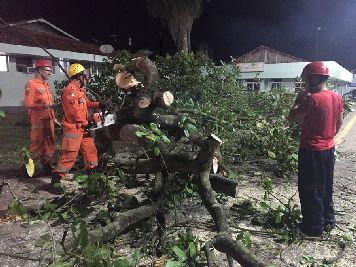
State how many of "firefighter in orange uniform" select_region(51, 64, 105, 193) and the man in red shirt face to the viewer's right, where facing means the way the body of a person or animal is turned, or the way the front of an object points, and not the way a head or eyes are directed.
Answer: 1

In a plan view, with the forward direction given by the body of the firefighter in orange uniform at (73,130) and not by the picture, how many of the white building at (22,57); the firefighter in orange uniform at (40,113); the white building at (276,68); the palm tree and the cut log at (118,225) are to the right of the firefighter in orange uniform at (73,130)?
1

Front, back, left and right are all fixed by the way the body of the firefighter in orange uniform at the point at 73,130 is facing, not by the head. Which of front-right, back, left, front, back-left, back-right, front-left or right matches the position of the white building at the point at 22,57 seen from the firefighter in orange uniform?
left

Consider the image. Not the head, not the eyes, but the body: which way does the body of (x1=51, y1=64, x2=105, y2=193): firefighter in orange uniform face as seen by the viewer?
to the viewer's right

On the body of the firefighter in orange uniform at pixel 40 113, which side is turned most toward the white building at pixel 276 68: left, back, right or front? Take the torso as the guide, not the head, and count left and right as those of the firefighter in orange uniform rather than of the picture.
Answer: left

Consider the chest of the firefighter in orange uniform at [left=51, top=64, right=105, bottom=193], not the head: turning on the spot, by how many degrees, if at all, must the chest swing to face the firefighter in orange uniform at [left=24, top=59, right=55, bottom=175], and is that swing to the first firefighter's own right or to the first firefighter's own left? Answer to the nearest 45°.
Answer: approximately 135° to the first firefighter's own left

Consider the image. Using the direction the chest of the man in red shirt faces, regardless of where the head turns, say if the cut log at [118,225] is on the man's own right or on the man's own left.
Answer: on the man's own left

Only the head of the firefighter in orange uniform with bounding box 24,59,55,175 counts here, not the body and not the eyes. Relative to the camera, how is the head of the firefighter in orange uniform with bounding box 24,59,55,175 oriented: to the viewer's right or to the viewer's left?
to the viewer's right

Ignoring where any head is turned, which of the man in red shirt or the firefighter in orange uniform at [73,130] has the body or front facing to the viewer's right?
the firefighter in orange uniform

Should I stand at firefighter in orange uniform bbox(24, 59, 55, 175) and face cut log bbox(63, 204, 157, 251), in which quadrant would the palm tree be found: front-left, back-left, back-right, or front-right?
back-left

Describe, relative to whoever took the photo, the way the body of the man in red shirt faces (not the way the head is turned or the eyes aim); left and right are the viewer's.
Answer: facing away from the viewer and to the left of the viewer

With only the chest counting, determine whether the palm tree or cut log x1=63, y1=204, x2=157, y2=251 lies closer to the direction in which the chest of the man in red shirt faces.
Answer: the palm tree

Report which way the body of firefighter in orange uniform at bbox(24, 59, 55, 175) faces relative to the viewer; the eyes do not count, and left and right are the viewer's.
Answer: facing the viewer and to the right of the viewer

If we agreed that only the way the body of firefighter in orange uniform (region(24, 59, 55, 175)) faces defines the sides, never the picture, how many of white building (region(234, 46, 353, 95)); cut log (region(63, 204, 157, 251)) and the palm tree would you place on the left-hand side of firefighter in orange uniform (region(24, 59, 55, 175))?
2
